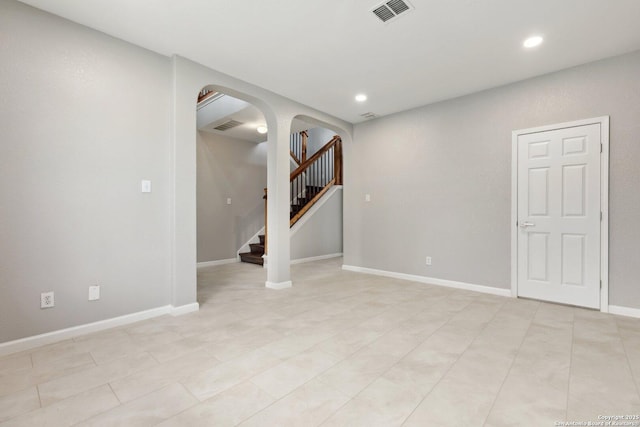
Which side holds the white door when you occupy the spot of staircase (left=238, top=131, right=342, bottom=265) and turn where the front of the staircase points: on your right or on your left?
on your left

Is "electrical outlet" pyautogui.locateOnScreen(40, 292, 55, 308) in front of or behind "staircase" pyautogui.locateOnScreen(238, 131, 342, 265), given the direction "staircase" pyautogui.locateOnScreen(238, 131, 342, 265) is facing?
in front

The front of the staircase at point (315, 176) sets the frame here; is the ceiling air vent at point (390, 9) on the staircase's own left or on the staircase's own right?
on the staircase's own left

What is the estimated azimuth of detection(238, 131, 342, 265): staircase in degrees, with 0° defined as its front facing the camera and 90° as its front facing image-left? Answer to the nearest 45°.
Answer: approximately 45°

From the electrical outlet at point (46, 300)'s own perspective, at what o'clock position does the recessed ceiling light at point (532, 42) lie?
The recessed ceiling light is roughly at 10 o'clock from the electrical outlet.

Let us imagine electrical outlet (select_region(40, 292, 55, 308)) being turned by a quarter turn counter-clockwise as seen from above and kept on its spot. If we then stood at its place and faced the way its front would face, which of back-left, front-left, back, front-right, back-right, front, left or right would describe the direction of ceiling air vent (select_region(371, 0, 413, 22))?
front-right
